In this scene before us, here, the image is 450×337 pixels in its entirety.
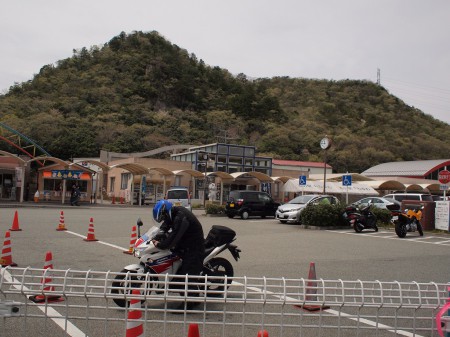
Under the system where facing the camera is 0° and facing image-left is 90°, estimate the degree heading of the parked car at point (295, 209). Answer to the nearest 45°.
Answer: approximately 45°

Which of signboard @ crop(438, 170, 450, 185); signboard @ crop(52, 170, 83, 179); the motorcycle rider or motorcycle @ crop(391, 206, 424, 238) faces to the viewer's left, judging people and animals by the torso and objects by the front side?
the motorcycle rider

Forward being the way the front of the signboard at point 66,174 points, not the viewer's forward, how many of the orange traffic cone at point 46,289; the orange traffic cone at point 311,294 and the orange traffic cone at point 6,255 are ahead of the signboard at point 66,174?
3

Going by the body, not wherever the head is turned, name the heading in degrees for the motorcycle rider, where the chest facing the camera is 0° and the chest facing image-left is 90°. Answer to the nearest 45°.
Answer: approximately 90°

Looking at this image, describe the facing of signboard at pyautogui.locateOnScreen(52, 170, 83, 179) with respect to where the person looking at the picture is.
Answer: facing the viewer

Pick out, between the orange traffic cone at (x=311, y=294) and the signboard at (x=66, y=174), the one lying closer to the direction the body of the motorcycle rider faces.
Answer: the signboard

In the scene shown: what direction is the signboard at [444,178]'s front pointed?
toward the camera

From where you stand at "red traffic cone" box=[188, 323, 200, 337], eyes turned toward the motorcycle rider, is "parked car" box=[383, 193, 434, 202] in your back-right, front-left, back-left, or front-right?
front-right

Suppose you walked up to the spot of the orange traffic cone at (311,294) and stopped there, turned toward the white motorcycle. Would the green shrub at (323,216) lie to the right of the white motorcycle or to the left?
right

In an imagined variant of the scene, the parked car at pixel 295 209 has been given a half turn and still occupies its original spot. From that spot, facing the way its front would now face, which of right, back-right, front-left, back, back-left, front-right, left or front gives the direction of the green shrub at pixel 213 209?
left
